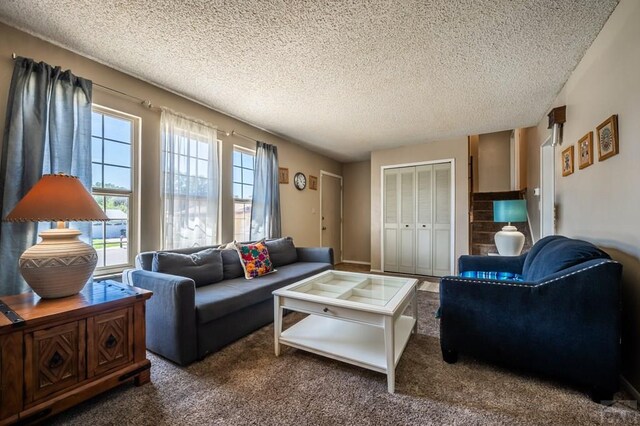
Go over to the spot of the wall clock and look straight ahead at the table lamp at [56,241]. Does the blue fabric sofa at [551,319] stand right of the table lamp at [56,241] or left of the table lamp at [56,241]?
left

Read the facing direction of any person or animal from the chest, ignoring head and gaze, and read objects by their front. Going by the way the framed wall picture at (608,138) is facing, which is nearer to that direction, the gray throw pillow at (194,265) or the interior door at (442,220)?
the gray throw pillow

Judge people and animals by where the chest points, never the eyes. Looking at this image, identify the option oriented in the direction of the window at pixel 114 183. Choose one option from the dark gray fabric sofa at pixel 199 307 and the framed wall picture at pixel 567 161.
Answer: the framed wall picture

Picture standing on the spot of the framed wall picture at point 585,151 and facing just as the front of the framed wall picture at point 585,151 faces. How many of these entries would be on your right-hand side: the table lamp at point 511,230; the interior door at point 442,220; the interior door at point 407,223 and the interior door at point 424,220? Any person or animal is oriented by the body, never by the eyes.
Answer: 4

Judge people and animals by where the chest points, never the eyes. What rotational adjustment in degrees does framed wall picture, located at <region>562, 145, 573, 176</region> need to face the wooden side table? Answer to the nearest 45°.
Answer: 0° — it already faces it

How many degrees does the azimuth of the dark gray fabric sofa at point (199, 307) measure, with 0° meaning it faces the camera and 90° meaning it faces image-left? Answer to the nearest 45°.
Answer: approximately 315°

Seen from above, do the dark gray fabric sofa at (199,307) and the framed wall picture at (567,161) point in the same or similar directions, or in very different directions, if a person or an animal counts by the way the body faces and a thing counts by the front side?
very different directions
